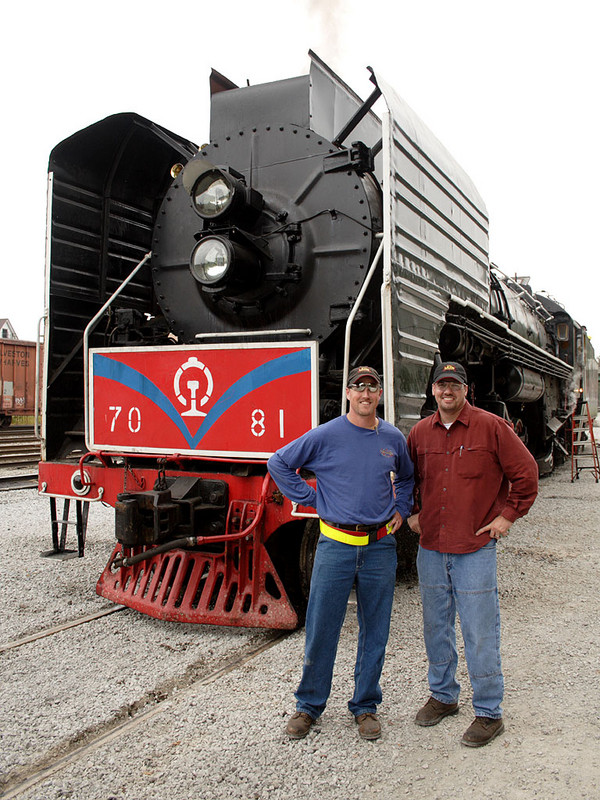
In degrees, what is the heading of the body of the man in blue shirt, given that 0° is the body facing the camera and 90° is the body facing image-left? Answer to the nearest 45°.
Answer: approximately 0°

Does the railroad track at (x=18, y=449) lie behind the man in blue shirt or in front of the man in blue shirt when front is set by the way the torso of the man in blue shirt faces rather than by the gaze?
behind

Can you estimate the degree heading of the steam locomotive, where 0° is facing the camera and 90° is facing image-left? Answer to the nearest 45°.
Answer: approximately 45°

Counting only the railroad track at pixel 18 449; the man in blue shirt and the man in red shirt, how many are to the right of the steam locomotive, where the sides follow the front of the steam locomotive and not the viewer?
1

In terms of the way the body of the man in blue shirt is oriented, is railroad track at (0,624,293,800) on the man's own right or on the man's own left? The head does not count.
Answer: on the man's own right

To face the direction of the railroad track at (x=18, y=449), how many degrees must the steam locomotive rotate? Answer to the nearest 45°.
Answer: approximately 90° to its right

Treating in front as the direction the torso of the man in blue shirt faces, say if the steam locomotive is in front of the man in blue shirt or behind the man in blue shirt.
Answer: behind
